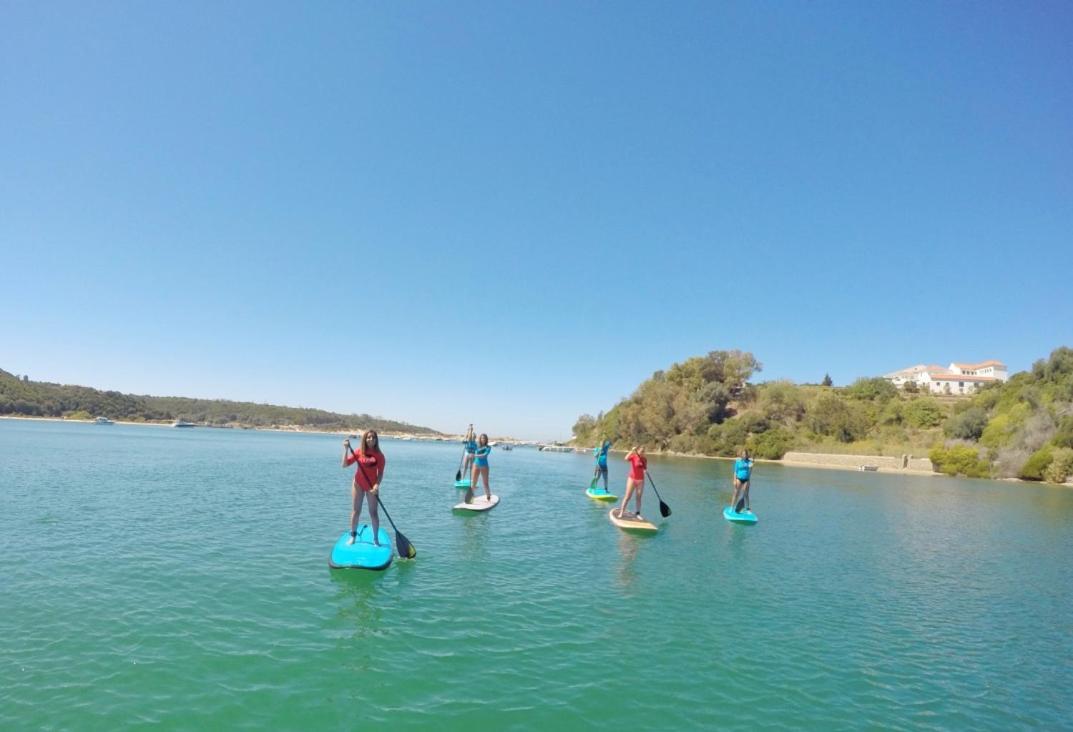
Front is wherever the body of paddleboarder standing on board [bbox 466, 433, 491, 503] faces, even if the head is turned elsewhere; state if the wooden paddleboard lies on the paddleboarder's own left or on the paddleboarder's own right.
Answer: on the paddleboarder's own left

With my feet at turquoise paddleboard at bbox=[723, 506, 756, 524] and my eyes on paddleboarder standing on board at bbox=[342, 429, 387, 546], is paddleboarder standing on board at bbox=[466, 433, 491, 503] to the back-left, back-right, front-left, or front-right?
front-right

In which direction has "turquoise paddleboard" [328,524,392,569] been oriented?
toward the camera

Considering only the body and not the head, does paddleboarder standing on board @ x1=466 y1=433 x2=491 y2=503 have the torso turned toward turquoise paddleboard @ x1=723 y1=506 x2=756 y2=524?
no

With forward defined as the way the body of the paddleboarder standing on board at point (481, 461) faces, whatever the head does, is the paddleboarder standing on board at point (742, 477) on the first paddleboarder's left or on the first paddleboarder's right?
on the first paddleboarder's left

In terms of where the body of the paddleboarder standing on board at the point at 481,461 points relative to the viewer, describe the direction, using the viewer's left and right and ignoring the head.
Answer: facing the viewer and to the left of the viewer

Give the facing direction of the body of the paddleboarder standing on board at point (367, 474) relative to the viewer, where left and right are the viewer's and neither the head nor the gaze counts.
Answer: facing the viewer

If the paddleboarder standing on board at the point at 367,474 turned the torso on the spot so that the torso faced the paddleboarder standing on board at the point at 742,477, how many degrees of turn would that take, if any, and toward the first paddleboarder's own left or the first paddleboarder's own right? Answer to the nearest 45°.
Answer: approximately 135° to the first paddleboarder's own left

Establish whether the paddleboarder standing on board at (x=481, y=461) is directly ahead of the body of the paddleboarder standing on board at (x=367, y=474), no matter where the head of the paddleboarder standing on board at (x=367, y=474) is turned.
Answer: no
